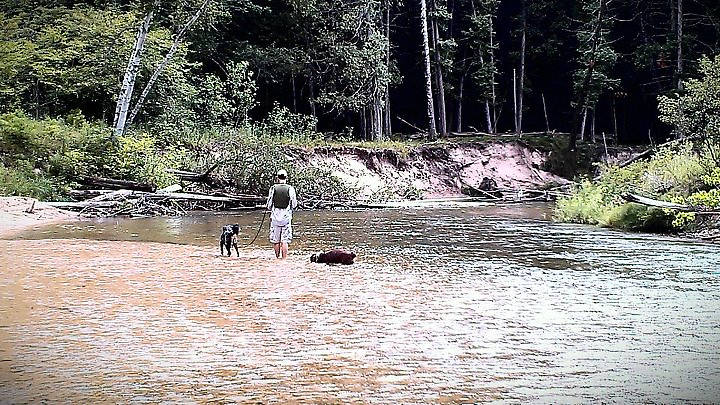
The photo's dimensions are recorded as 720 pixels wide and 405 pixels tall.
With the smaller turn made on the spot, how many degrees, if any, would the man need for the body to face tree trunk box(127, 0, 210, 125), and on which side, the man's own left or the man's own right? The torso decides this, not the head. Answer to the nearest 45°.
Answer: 0° — they already face it

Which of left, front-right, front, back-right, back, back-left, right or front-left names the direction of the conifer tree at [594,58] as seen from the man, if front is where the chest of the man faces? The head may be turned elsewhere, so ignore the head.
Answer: front-right

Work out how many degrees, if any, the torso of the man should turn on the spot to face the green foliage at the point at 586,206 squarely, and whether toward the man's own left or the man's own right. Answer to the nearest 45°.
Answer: approximately 45° to the man's own right

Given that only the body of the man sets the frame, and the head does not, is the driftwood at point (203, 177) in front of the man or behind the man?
in front

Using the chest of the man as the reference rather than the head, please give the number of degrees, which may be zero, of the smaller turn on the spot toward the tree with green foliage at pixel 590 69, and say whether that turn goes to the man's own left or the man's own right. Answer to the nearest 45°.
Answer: approximately 45° to the man's own right

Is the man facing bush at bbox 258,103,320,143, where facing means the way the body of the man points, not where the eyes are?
yes

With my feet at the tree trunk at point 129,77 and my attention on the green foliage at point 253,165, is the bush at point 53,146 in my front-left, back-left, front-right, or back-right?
back-right

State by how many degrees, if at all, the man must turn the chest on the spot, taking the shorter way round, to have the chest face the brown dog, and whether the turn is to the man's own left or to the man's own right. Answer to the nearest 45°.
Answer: approximately 135° to the man's own right

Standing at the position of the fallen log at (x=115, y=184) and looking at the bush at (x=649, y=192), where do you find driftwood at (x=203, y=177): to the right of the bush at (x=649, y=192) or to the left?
left

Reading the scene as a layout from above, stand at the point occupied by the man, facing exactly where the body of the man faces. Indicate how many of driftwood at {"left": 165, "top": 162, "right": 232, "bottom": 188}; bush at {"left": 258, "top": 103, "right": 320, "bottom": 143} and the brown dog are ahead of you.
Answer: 2

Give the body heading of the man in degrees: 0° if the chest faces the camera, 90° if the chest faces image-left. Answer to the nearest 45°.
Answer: approximately 180°

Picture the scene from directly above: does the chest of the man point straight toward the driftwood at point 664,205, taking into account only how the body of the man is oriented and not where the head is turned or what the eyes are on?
no

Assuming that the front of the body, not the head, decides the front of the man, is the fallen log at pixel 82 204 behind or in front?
in front

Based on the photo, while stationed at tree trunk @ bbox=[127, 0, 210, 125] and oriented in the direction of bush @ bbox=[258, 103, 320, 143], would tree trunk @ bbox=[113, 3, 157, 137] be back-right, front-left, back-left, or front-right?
back-right

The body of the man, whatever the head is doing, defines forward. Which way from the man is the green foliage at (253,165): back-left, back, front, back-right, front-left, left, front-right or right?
front

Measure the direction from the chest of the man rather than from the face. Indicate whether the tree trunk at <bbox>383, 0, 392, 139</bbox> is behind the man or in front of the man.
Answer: in front
